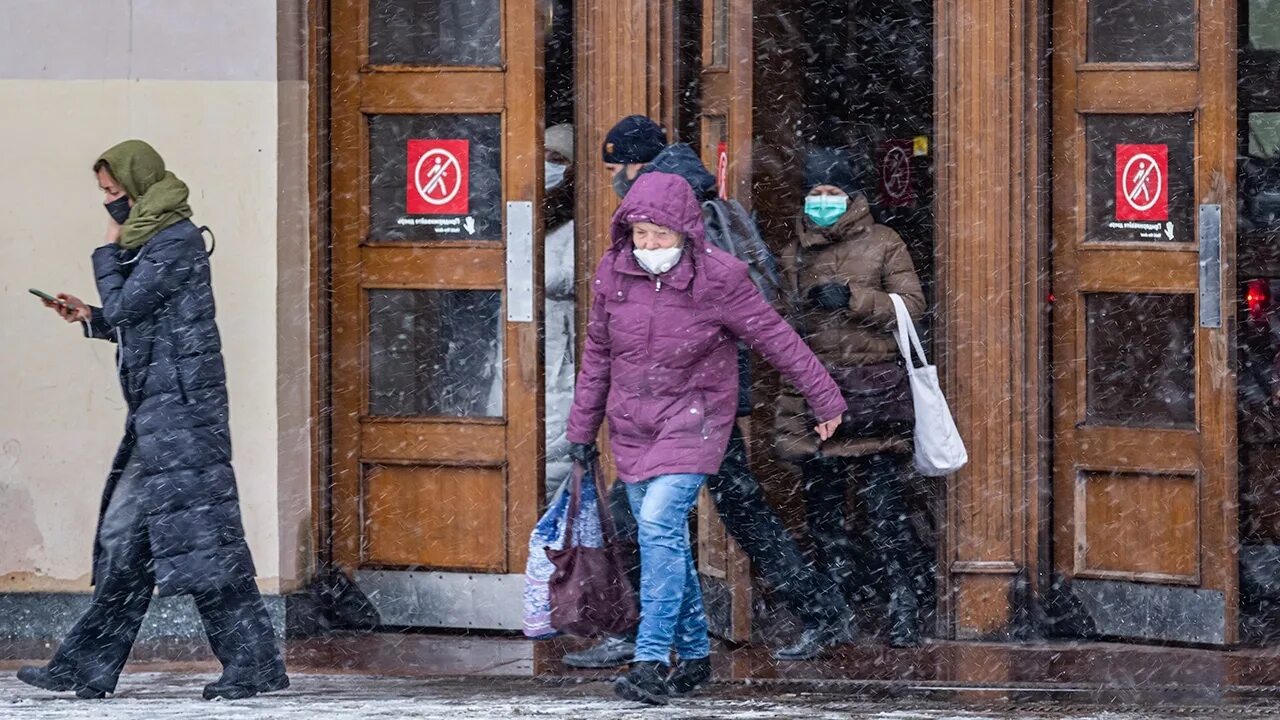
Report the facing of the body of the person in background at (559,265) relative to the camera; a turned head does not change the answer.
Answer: toward the camera

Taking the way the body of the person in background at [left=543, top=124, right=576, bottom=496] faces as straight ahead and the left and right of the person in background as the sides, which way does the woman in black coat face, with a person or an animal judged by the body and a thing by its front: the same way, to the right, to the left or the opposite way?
to the right

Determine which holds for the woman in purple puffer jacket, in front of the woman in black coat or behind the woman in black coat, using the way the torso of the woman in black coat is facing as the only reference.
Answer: behind

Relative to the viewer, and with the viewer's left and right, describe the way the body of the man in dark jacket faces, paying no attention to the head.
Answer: facing to the left of the viewer

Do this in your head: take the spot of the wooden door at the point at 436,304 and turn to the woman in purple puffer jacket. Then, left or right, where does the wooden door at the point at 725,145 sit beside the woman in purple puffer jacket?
left

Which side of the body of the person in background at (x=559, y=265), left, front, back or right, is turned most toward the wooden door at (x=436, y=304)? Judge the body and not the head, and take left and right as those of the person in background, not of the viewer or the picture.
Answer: right

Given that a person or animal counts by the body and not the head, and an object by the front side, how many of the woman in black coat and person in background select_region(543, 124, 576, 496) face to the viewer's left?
1

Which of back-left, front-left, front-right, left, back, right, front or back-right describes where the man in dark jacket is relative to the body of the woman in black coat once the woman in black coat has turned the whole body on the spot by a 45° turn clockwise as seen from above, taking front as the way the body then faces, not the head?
back-right

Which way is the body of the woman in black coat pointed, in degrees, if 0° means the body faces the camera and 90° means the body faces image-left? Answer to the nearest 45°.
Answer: approximately 90°

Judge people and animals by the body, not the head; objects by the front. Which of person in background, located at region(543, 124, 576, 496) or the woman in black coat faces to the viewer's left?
the woman in black coat
